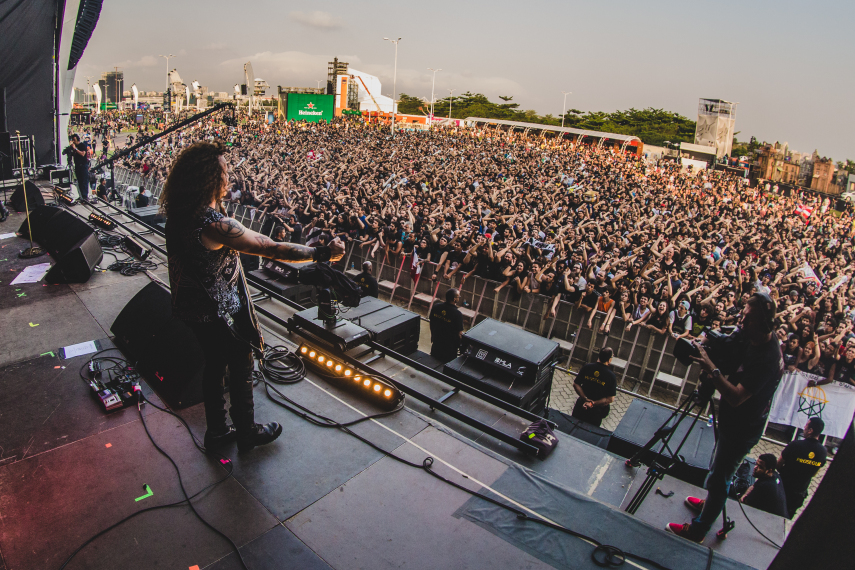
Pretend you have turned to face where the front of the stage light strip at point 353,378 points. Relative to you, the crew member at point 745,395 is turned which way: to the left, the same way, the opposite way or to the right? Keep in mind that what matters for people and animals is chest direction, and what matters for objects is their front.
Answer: to the right

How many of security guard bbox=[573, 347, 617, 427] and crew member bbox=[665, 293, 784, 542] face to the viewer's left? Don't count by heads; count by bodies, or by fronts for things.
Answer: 1

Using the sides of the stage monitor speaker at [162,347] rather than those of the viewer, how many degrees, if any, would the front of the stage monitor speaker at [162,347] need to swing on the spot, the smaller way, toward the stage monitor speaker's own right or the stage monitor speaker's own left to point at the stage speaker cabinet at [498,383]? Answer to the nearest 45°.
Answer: approximately 135° to the stage monitor speaker's own left

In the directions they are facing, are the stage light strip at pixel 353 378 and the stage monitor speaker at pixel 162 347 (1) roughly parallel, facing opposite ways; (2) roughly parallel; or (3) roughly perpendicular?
roughly parallel

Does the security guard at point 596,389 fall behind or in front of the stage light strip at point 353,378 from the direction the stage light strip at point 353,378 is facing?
behind

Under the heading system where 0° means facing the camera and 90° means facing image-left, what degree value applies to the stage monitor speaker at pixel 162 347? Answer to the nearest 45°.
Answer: approximately 45°

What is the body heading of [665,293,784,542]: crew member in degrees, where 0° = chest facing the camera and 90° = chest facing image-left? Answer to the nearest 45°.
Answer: approximately 90°

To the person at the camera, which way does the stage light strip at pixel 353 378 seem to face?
facing the viewer and to the left of the viewer

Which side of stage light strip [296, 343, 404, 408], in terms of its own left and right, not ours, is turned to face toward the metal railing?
back

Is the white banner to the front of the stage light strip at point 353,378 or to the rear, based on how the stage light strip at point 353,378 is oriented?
to the rear
